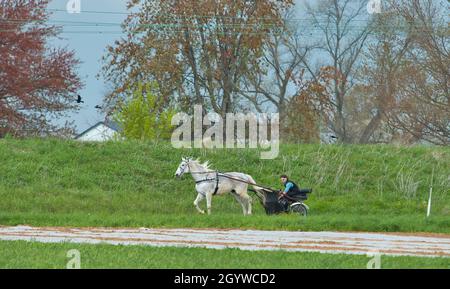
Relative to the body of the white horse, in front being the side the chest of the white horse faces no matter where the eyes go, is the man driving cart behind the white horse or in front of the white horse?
behind

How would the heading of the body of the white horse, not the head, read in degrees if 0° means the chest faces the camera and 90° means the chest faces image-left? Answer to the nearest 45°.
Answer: approximately 90°

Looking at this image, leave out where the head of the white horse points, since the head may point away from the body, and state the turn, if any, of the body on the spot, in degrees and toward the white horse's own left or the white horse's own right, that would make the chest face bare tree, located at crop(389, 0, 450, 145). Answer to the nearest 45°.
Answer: approximately 135° to the white horse's own right
